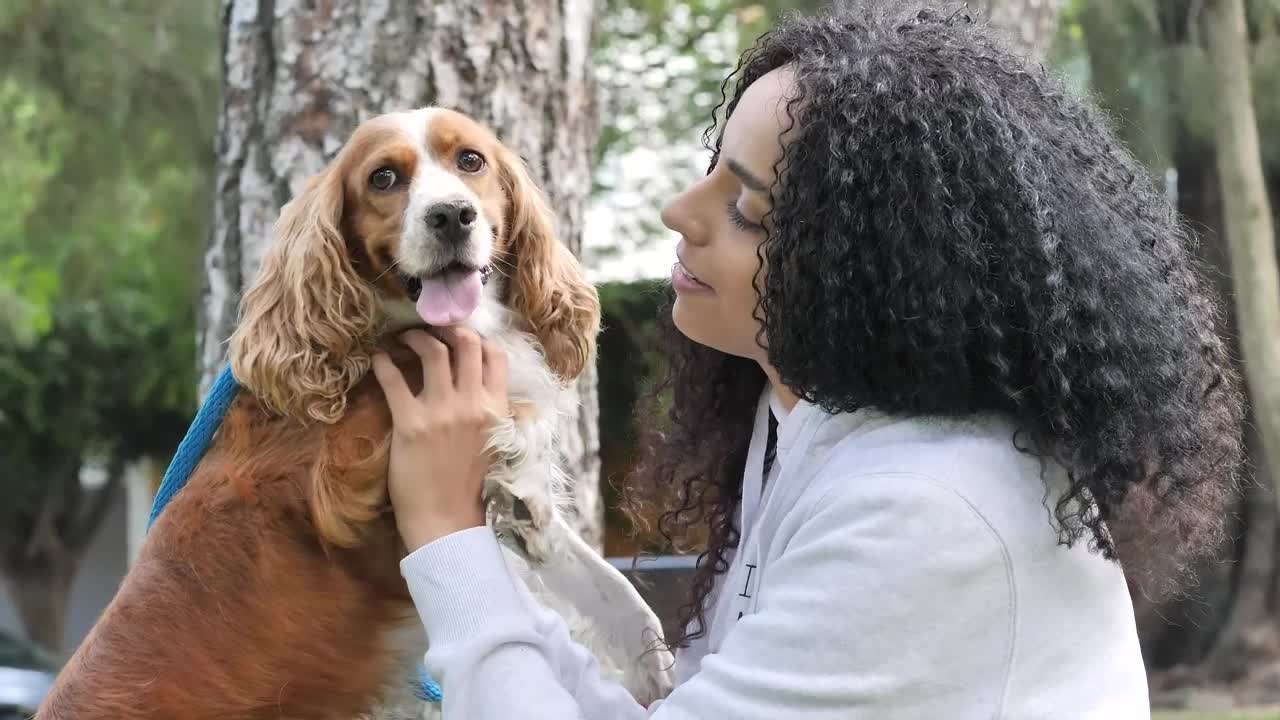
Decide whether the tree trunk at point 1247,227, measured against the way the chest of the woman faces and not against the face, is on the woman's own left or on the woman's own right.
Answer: on the woman's own right

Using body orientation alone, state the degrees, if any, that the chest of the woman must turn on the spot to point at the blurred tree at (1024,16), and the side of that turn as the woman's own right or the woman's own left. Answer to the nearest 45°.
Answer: approximately 90° to the woman's own right

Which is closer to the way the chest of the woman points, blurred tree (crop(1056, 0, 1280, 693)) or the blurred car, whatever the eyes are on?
the blurred car

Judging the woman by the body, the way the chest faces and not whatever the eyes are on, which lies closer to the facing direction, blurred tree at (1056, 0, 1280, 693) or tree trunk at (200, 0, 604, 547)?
the tree trunk

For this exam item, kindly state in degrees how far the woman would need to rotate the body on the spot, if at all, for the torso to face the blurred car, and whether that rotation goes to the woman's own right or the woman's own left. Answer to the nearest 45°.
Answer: approximately 45° to the woman's own right

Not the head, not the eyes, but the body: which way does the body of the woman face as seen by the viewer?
to the viewer's left
